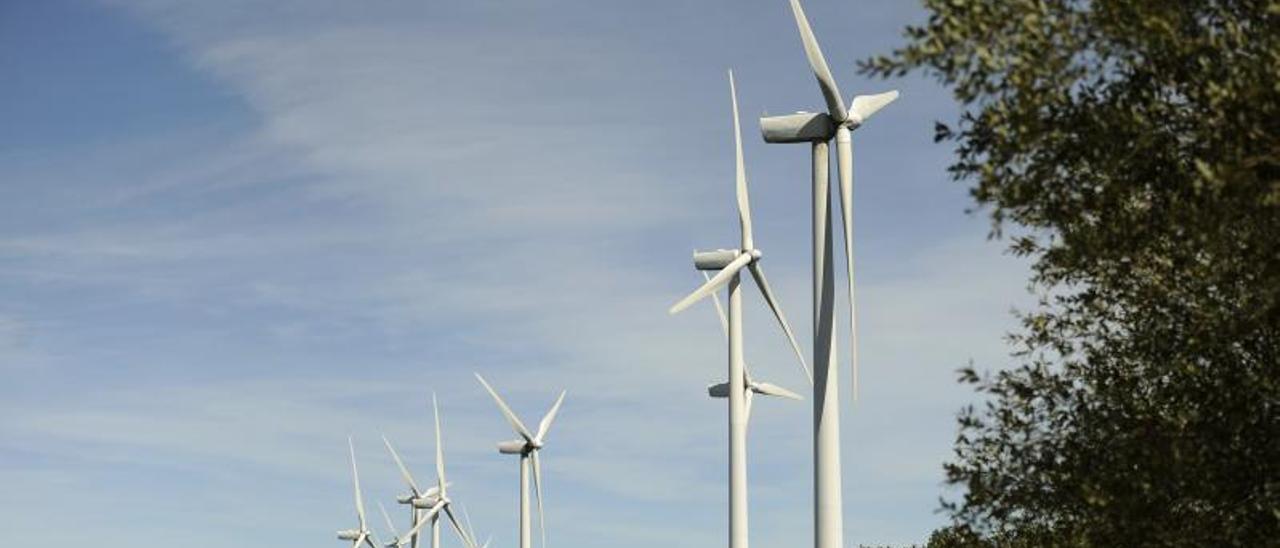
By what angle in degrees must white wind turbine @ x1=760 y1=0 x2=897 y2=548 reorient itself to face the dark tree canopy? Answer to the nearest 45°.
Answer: approximately 45° to its right

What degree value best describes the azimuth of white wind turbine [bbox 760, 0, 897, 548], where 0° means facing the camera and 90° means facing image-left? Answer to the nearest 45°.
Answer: approximately 315°
